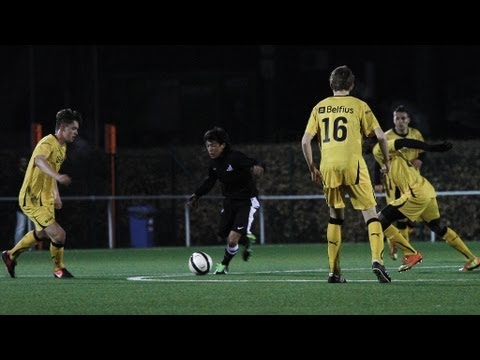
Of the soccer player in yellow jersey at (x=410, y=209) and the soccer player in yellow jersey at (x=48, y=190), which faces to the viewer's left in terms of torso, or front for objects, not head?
the soccer player in yellow jersey at (x=410, y=209)

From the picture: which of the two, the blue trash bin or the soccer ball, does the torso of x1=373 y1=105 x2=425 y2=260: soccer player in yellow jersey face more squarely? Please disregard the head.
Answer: the soccer ball

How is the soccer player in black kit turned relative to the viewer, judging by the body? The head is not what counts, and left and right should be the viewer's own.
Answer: facing the viewer and to the left of the viewer

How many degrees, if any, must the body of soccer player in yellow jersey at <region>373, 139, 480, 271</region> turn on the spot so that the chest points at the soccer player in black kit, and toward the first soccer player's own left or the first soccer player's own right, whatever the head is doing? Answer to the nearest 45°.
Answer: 0° — they already face them

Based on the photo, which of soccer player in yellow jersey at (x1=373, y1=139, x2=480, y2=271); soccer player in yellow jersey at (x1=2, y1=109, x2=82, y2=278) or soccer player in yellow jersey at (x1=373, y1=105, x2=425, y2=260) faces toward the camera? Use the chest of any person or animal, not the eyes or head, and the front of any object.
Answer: soccer player in yellow jersey at (x1=373, y1=105, x2=425, y2=260)

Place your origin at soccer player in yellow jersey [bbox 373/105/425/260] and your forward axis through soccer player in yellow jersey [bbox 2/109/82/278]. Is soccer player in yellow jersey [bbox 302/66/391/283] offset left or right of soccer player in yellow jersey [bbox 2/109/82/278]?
left

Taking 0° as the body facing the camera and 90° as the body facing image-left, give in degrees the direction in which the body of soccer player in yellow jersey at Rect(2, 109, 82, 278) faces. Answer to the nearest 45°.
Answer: approximately 270°

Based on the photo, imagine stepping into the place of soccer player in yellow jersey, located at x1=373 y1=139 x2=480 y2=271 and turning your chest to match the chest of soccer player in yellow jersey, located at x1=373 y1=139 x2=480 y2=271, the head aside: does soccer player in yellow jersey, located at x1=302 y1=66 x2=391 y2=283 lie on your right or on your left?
on your left

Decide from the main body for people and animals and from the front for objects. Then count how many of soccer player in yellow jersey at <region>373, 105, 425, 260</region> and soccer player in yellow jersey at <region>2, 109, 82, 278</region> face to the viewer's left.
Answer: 0

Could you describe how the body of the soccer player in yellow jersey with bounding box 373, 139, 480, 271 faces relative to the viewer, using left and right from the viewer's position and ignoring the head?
facing to the left of the viewer

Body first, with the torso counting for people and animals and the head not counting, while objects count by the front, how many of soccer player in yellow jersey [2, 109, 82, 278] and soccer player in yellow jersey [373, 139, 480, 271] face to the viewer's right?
1

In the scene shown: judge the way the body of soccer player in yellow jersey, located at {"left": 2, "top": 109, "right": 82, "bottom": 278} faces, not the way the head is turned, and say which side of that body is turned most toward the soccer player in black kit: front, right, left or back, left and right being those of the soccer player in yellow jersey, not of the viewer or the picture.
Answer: front

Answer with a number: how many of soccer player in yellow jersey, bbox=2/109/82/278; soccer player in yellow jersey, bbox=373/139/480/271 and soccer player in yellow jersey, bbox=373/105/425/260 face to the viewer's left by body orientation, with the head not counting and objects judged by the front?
1

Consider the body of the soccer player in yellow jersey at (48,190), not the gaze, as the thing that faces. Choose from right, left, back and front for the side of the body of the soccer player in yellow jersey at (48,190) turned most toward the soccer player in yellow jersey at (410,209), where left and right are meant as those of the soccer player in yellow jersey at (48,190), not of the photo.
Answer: front
